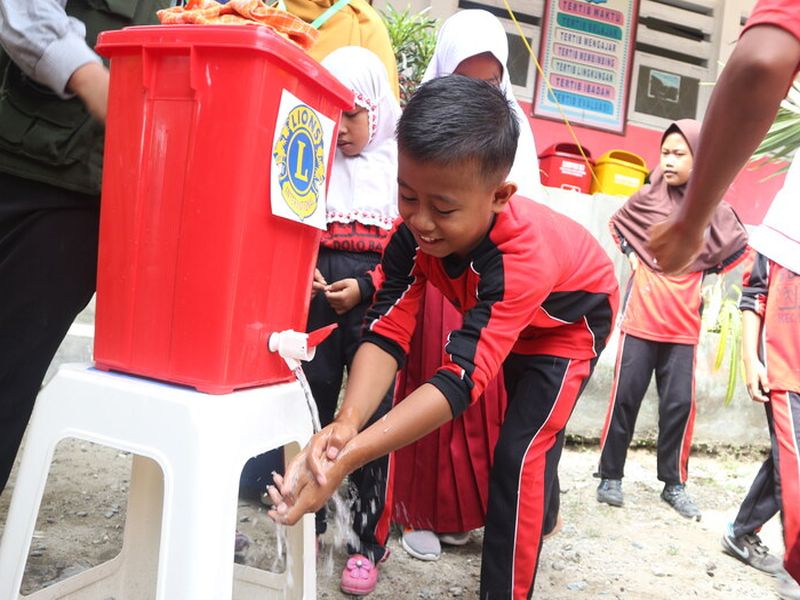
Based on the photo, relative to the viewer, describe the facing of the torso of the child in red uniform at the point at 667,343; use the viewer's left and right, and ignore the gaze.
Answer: facing the viewer

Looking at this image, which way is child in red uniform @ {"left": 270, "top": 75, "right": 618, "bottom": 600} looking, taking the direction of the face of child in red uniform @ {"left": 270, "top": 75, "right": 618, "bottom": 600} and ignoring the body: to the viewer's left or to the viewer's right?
to the viewer's left

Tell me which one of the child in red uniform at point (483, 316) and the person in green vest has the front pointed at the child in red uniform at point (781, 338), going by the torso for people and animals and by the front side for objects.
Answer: the person in green vest

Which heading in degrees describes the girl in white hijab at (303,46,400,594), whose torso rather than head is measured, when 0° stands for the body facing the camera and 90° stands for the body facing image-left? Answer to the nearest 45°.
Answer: approximately 45°

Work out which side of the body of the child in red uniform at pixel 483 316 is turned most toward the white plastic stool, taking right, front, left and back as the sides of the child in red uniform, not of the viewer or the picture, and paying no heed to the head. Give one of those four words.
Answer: front

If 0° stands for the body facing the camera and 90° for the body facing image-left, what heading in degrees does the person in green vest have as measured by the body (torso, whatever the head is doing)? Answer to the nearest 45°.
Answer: approximately 270°

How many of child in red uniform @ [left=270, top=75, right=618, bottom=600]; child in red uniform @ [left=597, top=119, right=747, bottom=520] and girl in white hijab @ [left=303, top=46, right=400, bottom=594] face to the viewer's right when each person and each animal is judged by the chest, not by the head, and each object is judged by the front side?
0

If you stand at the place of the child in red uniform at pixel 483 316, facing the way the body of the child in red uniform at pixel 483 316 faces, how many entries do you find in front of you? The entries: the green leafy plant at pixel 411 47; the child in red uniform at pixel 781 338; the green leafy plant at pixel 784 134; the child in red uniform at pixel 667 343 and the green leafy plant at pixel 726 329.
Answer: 0

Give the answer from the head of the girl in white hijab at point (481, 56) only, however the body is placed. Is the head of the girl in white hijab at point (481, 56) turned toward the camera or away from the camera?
toward the camera

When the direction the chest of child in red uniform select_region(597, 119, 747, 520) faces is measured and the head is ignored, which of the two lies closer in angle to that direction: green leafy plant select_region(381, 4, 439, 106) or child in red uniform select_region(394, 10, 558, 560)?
the child in red uniform

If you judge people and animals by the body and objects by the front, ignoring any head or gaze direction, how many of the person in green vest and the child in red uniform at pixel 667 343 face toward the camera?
1

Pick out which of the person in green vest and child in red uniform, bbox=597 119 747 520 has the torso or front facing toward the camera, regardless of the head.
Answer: the child in red uniform

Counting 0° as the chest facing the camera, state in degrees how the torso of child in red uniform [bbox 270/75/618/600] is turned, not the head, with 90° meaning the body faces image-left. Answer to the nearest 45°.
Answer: approximately 45°

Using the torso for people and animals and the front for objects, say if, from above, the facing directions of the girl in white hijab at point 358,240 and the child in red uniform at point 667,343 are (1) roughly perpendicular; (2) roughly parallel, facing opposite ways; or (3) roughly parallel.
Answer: roughly parallel
